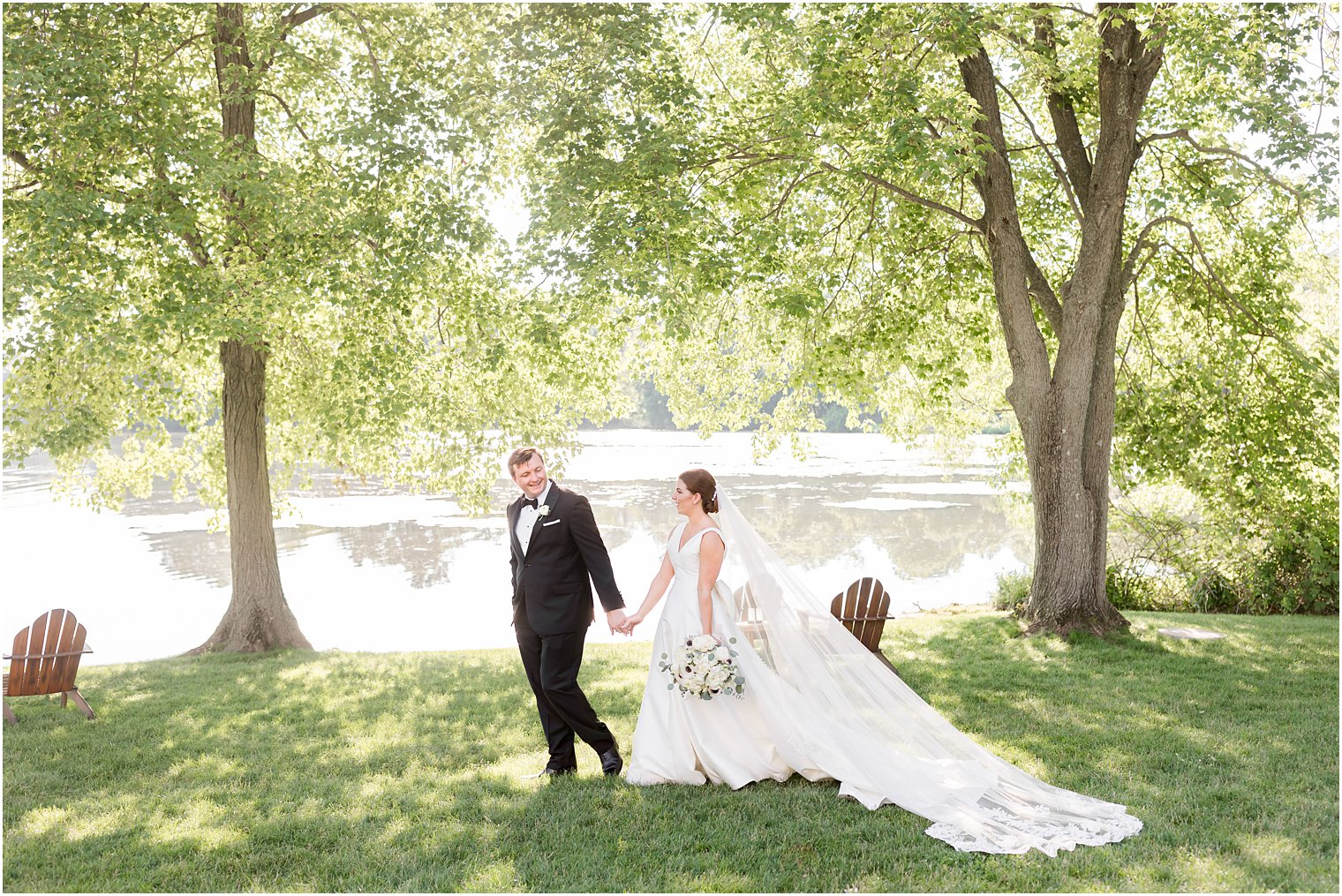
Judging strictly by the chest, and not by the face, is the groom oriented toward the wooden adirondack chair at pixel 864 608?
no

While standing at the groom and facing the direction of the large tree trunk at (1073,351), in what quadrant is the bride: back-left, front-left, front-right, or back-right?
front-right

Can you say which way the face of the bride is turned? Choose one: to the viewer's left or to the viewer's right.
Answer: to the viewer's left

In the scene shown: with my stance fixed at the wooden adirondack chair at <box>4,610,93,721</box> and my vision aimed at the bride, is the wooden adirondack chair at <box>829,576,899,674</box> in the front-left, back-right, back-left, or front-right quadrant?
front-left

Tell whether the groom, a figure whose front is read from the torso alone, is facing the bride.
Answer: no

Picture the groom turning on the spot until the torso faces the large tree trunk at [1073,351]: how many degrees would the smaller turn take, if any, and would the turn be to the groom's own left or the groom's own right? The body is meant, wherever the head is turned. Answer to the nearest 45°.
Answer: approximately 180°

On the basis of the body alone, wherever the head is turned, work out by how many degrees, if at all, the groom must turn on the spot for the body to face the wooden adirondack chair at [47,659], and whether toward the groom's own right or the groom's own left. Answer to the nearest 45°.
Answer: approximately 90° to the groom's own right

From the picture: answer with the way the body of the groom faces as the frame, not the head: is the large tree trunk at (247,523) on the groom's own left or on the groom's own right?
on the groom's own right

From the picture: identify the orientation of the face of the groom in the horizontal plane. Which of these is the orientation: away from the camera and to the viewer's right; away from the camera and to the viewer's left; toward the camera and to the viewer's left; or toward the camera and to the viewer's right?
toward the camera and to the viewer's right

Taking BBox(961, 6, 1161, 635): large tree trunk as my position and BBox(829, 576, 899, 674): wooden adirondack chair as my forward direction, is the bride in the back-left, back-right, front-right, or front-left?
front-left

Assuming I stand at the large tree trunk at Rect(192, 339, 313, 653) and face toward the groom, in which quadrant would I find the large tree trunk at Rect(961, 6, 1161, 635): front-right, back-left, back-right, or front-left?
front-left

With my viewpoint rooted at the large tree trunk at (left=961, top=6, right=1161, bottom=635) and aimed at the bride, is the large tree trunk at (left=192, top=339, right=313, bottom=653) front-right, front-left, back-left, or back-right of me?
front-right
